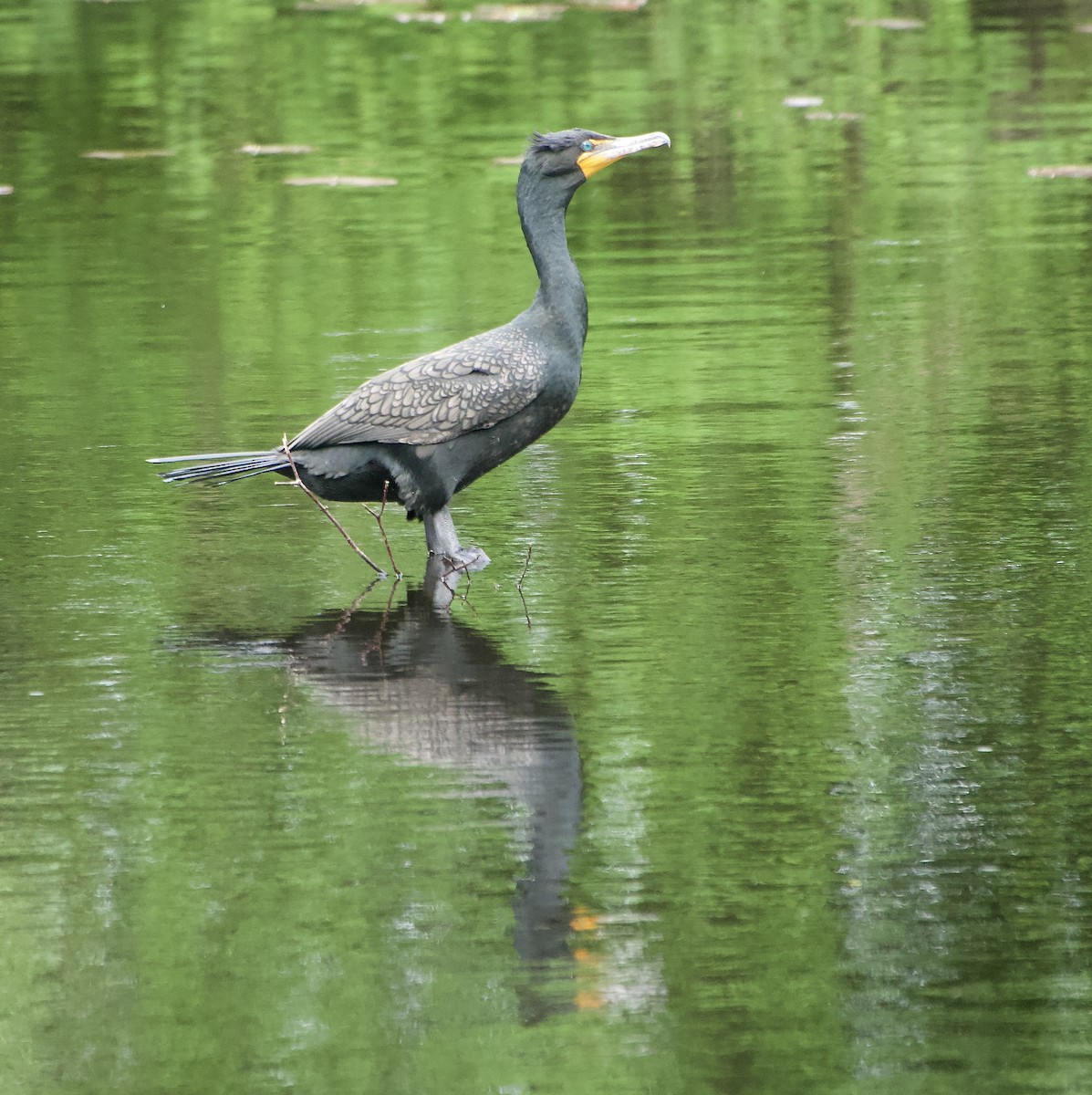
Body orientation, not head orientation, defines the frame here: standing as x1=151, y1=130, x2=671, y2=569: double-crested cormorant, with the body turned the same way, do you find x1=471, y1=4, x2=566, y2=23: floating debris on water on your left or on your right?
on your left

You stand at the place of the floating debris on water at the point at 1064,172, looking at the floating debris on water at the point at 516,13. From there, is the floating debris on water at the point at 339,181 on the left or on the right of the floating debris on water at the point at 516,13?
left

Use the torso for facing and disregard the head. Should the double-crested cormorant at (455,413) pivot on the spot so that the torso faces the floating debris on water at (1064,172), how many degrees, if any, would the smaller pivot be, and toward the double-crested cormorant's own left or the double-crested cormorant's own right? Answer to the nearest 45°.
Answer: approximately 45° to the double-crested cormorant's own left

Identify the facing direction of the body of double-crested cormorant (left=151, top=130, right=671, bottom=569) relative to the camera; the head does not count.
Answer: to the viewer's right

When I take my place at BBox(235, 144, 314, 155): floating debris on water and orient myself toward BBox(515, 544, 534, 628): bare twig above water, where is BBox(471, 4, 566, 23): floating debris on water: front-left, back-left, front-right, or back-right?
back-left

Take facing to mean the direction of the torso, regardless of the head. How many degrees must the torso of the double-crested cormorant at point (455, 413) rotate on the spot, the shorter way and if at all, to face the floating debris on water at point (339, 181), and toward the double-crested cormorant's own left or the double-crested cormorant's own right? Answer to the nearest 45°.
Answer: approximately 90° to the double-crested cormorant's own left

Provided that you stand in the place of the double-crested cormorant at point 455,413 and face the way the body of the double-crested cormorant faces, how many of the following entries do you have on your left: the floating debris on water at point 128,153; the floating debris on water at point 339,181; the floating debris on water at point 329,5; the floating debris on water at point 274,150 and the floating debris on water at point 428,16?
5

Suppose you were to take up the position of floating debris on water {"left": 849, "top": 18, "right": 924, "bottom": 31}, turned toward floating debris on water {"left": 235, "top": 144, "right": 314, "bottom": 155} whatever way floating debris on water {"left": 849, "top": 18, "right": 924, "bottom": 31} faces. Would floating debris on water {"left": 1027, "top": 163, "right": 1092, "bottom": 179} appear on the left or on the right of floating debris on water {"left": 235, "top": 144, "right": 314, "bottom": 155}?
left

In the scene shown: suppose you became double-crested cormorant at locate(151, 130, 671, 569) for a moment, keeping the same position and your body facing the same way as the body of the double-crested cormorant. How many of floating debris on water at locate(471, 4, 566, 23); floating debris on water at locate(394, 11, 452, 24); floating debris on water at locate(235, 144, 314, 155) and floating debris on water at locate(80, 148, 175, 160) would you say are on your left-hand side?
4

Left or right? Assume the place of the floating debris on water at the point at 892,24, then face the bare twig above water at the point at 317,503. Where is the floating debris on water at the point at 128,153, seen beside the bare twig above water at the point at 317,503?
right

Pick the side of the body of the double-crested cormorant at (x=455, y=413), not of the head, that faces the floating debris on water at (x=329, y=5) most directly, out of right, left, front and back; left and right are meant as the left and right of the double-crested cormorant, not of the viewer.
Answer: left

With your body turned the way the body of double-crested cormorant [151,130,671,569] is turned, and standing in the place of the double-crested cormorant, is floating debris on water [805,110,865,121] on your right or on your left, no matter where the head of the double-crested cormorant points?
on your left

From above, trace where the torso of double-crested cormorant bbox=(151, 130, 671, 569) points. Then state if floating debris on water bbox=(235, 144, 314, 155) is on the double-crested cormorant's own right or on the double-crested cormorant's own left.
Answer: on the double-crested cormorant's own left
